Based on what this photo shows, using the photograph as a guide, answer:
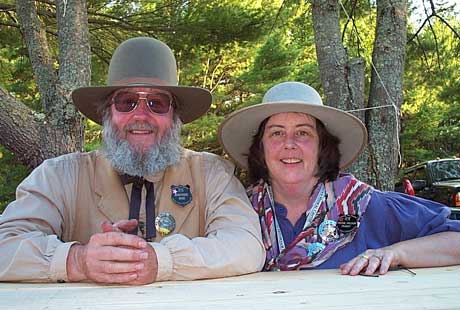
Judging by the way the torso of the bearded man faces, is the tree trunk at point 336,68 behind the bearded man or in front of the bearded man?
behind

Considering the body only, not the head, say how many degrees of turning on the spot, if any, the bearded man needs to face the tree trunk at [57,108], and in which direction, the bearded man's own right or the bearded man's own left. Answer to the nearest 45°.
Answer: approximately 180°

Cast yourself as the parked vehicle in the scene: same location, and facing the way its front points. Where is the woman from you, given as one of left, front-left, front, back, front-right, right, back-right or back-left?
front-right

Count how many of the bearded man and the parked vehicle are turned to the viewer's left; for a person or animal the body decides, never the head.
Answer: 0

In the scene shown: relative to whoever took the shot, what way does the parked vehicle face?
facing the viewer and to the right of the viewer

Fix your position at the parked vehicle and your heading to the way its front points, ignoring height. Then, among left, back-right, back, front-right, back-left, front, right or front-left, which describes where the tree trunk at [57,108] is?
right

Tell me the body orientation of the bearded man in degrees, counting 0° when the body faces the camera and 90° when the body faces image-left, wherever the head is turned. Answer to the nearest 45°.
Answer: approximately 0°

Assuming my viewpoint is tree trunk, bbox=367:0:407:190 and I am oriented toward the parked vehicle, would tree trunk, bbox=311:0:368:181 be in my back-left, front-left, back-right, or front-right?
back-left

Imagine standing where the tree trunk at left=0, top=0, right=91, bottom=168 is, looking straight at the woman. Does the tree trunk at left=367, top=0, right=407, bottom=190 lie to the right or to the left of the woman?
left
